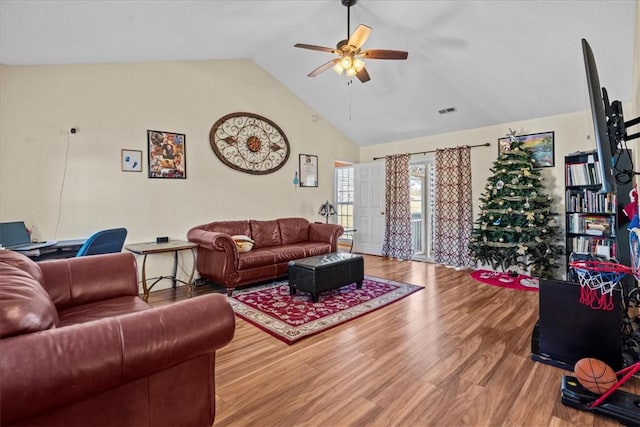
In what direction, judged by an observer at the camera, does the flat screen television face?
facing to the left of the viewer

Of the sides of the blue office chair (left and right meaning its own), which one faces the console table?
right

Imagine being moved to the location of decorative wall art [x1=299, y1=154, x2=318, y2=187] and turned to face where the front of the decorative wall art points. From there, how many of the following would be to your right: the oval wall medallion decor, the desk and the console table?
3

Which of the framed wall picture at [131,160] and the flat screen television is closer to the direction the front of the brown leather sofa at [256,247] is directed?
the flat screen television

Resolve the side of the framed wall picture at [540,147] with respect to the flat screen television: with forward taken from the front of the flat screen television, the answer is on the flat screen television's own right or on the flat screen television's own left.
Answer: on the flat screen television's own right

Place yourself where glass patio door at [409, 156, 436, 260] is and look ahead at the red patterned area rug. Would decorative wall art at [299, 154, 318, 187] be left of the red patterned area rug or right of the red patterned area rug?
right

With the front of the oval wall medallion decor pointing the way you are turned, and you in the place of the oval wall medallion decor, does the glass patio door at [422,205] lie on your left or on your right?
on your left

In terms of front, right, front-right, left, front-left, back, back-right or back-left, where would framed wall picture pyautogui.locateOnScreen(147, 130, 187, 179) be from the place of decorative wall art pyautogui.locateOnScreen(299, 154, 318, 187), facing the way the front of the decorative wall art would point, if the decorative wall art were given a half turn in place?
left

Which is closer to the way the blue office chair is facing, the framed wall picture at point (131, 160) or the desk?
the desk
